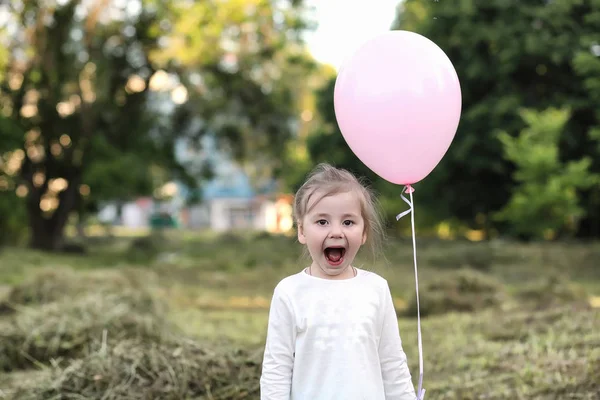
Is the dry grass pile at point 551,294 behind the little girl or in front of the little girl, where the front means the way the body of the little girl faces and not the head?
behind

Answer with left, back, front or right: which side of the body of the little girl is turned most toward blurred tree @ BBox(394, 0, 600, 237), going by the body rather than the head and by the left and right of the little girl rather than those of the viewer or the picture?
back

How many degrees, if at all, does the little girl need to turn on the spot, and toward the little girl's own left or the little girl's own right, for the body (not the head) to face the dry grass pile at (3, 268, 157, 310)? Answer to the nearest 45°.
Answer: approximately 135° to the little girl's own right

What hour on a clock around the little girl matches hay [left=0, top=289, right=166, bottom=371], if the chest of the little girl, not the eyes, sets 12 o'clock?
The hay is roughly at 5 o'clock from the little girl.

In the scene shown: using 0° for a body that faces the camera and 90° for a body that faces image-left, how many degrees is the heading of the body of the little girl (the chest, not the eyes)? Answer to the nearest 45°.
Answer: approximately 0°

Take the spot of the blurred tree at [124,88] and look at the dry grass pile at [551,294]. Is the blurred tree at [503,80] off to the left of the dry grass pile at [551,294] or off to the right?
left

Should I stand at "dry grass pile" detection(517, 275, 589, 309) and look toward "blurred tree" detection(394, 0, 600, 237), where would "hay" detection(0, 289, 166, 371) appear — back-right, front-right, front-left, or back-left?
back-left

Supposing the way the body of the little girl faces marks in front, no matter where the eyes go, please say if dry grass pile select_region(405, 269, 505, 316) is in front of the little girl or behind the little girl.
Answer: behind

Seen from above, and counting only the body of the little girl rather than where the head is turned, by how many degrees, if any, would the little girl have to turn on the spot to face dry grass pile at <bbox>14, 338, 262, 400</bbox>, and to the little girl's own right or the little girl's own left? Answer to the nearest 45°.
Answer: approximately 135° to the little girl's own right

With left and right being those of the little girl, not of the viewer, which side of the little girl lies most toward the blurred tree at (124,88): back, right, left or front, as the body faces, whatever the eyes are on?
back
